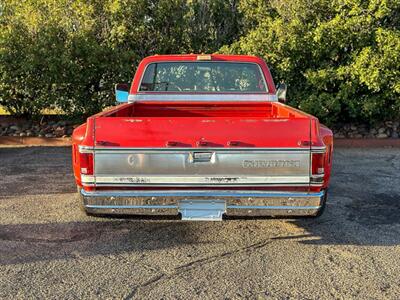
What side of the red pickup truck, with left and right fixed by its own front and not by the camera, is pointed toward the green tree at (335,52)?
front

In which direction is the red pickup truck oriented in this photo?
away from the camera

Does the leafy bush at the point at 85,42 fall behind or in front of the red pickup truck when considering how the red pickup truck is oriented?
in front
